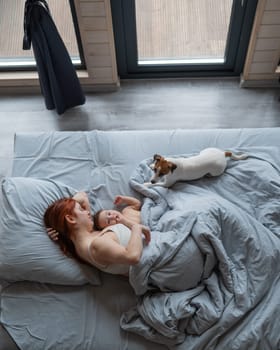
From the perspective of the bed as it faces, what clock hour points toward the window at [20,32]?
The window is roughly at 8 o'clock from the bed.

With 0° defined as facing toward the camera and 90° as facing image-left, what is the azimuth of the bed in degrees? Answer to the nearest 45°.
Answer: approximately 270°

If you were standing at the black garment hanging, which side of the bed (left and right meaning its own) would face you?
left
